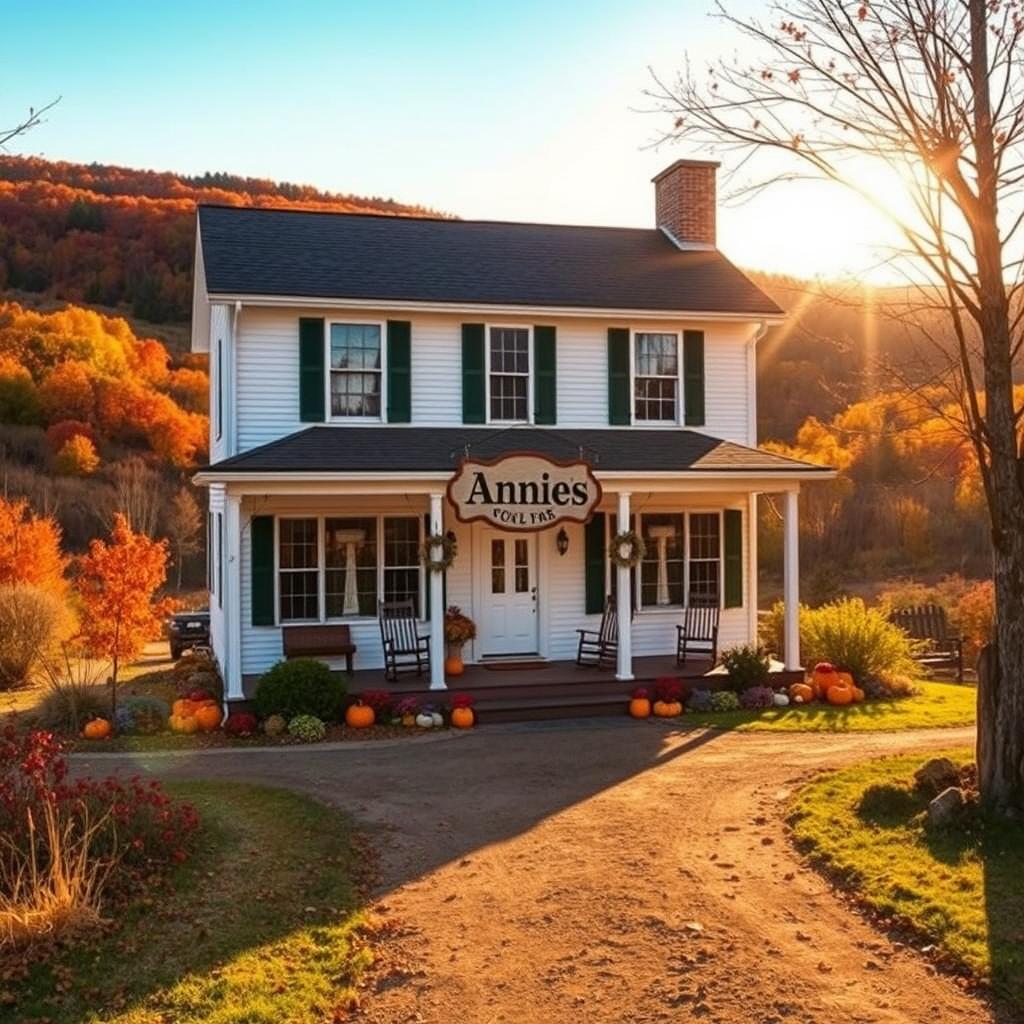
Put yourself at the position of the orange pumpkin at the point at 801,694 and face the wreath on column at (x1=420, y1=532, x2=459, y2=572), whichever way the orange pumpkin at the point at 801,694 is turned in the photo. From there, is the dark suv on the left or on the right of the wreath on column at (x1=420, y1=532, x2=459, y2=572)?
right

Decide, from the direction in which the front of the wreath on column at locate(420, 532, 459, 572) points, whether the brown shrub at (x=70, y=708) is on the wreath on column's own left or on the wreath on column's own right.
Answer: on the wreath on column's own right

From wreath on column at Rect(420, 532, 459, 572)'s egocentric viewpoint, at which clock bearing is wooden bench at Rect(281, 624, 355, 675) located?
The wooden bench is roughly at 4 o'clock from the wreath on column.

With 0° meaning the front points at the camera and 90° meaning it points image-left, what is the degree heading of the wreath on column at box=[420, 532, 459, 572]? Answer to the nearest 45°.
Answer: approximately 0°

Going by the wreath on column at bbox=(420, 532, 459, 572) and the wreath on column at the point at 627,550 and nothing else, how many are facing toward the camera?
2

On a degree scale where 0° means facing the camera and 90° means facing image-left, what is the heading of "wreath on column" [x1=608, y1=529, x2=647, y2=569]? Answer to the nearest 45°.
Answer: approximately 0°

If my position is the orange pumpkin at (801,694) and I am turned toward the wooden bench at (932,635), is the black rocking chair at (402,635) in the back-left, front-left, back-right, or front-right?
back-left
